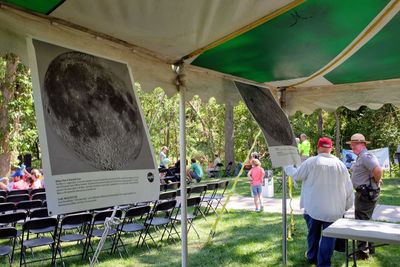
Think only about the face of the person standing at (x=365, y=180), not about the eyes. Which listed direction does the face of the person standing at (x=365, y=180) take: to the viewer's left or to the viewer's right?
to the viewer's left

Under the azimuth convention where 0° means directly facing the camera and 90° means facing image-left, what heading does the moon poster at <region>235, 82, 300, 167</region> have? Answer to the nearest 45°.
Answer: approximately 315°

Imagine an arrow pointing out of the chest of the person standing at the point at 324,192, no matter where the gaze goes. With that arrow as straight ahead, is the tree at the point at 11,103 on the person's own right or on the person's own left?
on the person's own left

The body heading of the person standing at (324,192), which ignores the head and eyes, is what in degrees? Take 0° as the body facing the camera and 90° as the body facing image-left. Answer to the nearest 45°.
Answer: approximately 180°

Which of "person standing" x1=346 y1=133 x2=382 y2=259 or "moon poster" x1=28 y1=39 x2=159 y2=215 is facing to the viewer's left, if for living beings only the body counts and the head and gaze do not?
the person standing

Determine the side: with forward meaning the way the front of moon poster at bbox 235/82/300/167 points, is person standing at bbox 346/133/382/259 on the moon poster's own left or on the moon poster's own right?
on the moon poster's own left

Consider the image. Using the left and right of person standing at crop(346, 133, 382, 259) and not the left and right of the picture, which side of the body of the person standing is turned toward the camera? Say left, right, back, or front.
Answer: left
